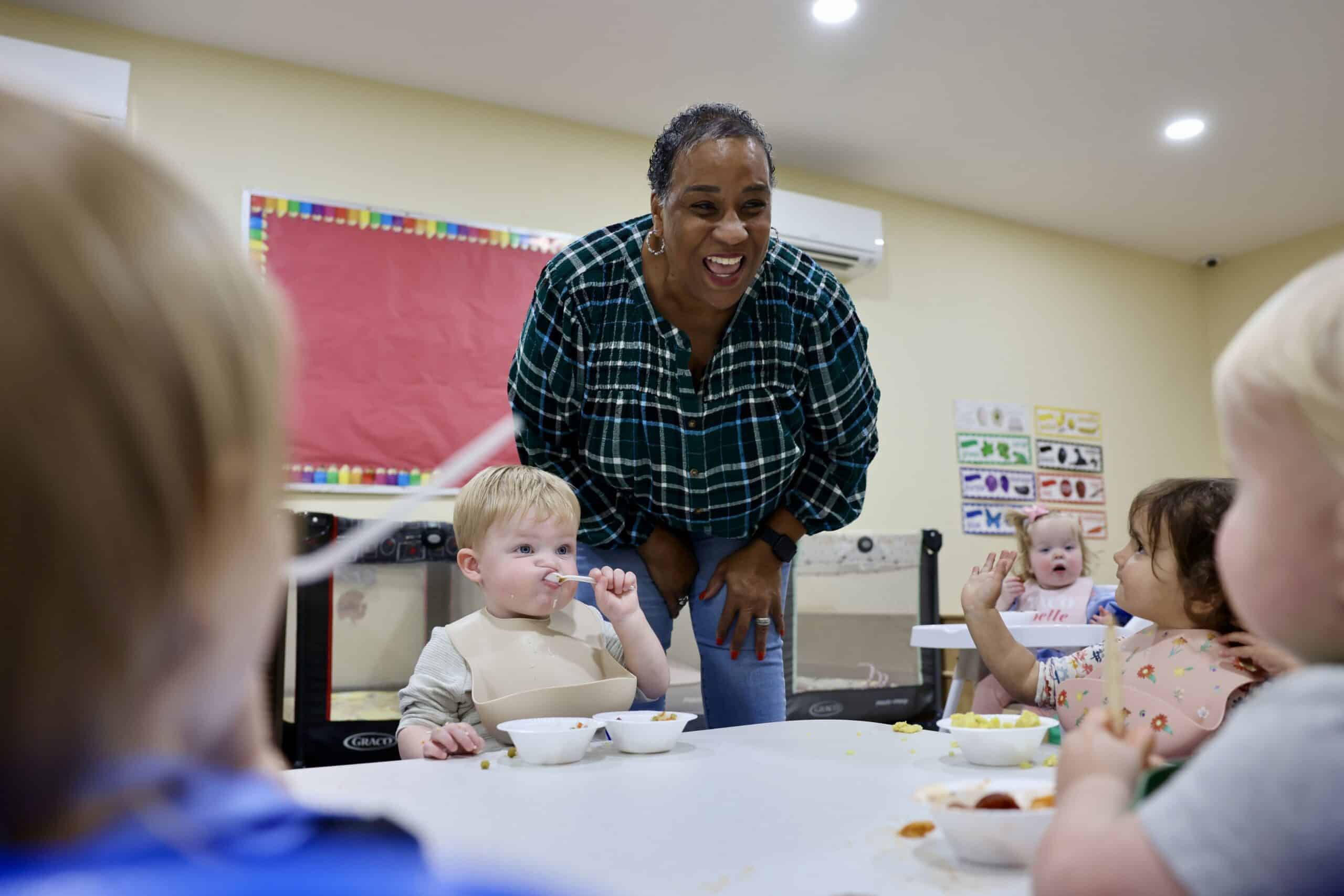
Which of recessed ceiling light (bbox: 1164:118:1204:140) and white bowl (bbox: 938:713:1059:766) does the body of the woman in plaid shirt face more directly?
the white bowl

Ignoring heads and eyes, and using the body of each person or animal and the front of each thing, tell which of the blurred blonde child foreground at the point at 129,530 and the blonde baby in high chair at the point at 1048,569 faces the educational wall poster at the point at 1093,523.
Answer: the blurred blonde child foreground

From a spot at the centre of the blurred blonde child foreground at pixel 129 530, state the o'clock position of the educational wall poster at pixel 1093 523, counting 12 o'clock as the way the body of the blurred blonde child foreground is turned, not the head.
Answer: The educational wall poster is roughly at 12 o'clock from the blurred blonde child foreground.

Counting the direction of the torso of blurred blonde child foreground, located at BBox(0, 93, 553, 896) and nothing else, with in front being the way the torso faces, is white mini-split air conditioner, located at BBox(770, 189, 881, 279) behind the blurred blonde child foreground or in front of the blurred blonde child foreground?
in front

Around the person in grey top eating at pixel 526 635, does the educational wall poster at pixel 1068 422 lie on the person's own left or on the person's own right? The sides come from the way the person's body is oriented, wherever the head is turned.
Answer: on the person's own left

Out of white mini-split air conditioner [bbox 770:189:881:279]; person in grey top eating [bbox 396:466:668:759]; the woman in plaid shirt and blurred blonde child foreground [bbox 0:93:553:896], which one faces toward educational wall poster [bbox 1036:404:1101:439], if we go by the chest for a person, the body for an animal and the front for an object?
the blurred blonde child foreground

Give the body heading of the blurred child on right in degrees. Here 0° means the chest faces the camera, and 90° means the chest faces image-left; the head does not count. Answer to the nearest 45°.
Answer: approximately 135°

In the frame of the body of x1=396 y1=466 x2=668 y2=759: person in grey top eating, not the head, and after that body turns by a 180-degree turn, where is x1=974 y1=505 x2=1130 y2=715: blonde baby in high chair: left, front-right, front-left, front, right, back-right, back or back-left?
right

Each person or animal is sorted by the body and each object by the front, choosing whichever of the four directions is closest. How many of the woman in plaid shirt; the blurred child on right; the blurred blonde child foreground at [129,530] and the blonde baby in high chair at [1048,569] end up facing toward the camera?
2

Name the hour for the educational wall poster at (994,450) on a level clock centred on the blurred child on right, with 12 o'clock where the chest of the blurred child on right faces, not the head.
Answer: The educational wall poster is roughly at 1 o'clock from the blurred child on right.
